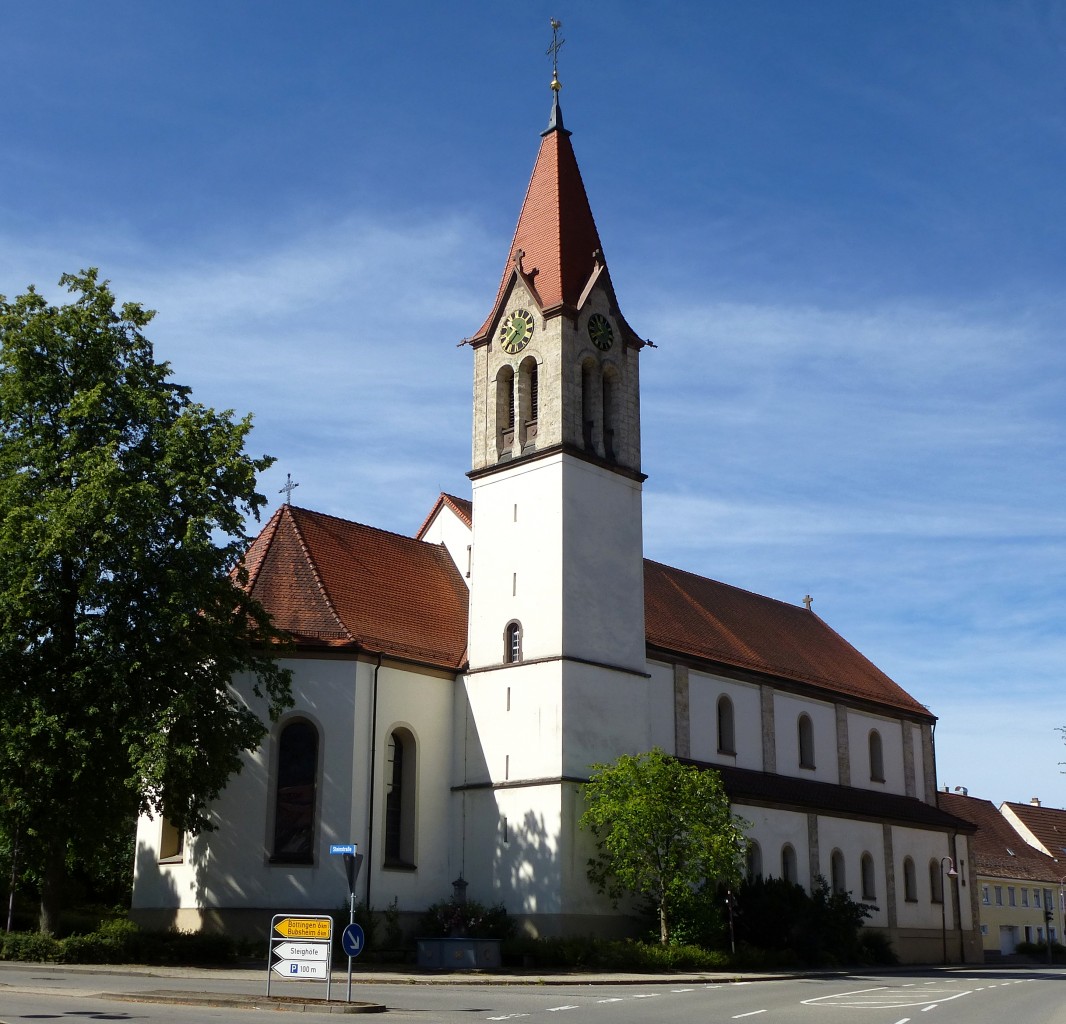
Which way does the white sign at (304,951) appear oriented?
toward the camera

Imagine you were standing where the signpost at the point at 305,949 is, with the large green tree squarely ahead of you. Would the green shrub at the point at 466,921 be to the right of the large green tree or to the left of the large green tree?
right

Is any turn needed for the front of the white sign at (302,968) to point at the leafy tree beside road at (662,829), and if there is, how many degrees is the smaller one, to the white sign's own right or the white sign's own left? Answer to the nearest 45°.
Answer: approximately 135° to the white sign's own left

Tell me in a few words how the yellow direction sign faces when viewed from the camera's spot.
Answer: facing the viewer

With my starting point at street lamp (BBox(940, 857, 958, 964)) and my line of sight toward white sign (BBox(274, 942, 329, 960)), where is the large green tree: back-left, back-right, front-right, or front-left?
front-right

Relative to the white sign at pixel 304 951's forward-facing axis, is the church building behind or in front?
behind

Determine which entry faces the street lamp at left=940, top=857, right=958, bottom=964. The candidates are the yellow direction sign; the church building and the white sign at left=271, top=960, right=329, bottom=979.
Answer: the church building

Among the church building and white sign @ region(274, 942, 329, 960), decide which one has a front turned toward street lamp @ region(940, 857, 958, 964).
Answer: the church building

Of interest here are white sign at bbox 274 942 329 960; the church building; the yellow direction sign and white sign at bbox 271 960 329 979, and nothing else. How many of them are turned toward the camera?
3

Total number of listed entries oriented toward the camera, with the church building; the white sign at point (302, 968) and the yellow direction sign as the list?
2

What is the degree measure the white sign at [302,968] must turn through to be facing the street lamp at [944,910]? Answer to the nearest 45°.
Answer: approximately 135° to its left

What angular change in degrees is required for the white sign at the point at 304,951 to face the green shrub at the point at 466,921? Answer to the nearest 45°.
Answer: approximately 180°
